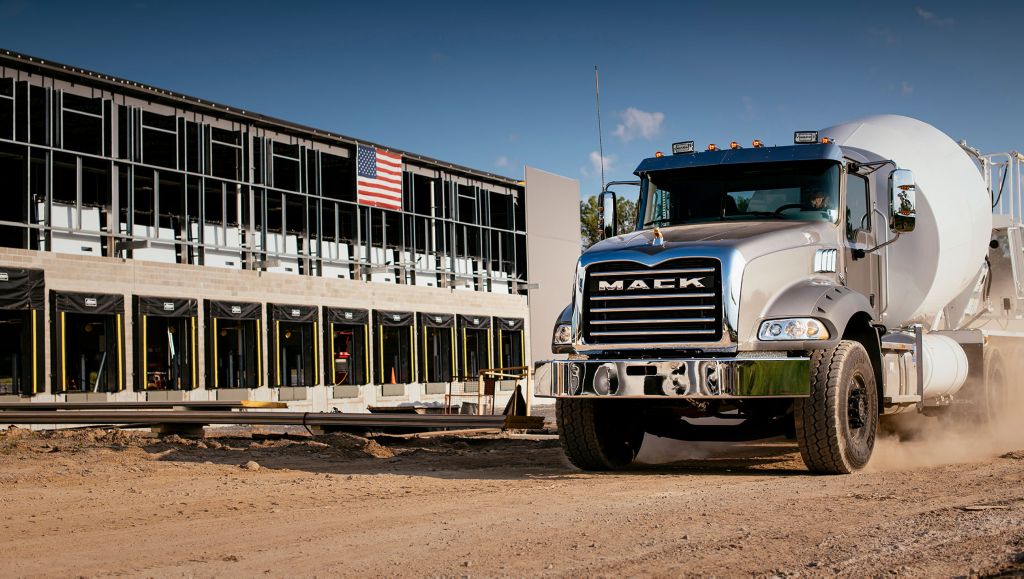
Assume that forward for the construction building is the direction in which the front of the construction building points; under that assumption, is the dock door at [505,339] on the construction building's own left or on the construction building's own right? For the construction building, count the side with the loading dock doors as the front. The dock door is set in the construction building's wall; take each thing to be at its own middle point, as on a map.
on the construction building's own left

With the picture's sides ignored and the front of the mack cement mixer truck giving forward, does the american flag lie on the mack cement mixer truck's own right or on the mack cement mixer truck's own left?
on the mack cement mixer truck's own right

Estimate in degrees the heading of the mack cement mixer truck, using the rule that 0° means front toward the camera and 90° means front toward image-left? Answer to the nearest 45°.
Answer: approximately 45°

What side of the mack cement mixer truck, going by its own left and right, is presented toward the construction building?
right

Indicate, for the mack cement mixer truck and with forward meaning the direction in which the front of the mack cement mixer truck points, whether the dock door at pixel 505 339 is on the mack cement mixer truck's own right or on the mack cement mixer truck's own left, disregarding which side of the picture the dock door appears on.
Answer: on the mack cement mixer truck's own right
